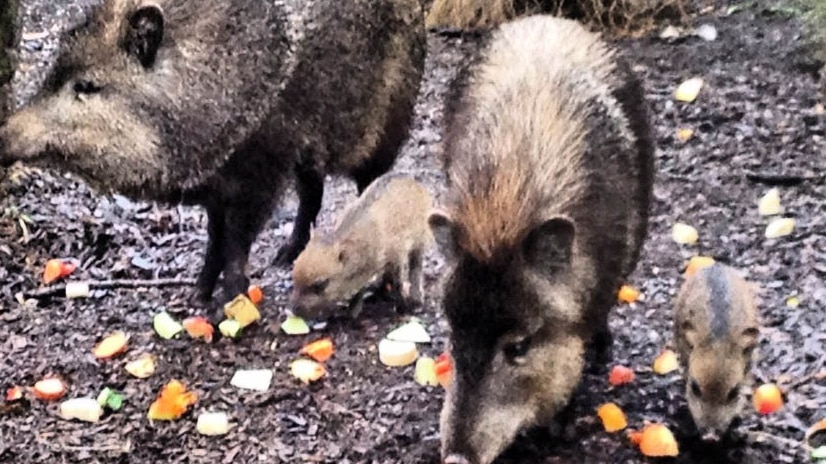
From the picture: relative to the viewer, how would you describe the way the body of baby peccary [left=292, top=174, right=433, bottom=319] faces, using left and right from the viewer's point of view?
facing the viewer and to the left of the viewer

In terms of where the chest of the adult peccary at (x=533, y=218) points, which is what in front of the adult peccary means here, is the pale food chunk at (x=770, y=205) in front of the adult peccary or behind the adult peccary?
behind

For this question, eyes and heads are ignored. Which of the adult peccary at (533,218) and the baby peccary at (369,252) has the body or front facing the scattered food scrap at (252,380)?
the baby peccary

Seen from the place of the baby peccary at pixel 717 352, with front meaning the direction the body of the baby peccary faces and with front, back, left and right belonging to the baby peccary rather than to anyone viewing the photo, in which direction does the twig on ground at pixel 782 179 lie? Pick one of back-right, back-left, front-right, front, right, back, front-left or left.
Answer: back

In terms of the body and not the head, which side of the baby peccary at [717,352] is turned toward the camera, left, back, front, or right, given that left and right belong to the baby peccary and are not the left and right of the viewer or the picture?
front

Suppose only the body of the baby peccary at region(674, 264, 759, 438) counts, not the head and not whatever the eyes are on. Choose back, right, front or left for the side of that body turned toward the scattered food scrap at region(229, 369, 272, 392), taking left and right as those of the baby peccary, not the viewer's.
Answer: right

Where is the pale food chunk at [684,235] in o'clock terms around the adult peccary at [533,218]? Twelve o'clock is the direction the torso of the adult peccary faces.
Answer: The pale food chunk is roughly at 7 o'clock from the adult peccary.

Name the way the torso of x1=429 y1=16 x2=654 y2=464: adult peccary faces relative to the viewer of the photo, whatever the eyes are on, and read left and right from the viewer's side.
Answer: facing the viewer
